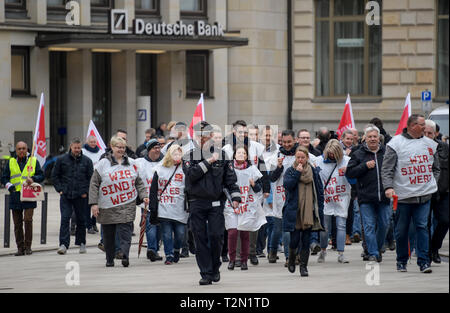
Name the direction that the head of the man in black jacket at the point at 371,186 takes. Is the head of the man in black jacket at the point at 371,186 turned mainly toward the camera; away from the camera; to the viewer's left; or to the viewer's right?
toward the camera

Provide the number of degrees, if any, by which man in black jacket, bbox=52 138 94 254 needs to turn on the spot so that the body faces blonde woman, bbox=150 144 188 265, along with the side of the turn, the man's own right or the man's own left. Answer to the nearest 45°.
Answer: approximately 45° to the man's own left

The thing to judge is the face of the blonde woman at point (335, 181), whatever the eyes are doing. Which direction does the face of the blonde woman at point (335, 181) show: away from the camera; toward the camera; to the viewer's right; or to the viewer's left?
toward the camera

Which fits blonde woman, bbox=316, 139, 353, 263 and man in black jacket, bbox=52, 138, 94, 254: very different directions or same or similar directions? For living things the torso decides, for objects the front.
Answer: same or similar directions

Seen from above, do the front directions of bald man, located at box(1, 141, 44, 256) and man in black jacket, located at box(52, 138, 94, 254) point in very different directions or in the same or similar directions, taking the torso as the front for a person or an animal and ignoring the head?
same or similar directions

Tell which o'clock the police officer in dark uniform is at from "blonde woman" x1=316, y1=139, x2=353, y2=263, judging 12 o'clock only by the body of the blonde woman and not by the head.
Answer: The police officer in dark uniform is roughly at 1 o'clock from the blonde woman.

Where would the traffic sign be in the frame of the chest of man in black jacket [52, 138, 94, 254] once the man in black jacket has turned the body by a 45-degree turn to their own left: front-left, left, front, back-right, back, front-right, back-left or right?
left

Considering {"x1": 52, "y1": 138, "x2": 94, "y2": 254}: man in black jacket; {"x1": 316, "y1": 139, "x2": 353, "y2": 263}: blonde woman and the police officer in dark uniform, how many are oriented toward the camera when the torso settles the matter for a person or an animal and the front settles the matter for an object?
3

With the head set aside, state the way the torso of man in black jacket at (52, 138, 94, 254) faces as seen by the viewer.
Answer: toward the camera

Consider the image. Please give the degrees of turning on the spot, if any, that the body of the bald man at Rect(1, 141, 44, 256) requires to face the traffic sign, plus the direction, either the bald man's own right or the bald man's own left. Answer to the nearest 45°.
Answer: approximately 135° to the bald man's own left

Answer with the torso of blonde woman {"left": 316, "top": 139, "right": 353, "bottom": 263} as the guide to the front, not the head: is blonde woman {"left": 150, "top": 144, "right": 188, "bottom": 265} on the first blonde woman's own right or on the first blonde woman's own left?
on the first blonde woman's own right

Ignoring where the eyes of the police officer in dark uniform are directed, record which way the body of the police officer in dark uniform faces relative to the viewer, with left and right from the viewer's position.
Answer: facing the viewer

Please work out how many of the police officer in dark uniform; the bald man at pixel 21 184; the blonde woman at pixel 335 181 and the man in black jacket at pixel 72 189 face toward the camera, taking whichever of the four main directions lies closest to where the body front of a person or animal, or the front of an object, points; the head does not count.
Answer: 4

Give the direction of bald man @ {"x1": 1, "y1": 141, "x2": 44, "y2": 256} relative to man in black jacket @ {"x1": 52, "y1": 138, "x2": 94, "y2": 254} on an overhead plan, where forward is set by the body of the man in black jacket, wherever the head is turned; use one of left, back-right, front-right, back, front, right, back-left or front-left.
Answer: right

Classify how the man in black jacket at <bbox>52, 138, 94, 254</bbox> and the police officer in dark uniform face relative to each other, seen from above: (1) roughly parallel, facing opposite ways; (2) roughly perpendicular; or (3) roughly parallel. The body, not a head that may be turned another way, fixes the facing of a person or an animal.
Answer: roughly parallel

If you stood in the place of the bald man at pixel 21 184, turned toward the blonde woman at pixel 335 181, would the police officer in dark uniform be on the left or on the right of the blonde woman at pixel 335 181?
right

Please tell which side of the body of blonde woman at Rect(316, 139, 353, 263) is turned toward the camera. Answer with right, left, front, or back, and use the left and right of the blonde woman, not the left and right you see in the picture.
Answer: front
